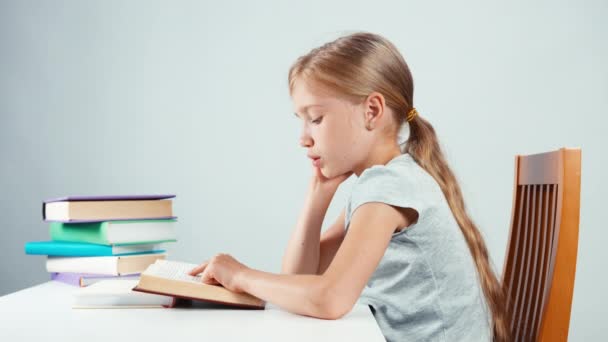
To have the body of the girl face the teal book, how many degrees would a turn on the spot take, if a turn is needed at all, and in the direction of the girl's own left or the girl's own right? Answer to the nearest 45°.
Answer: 0° — they already face it

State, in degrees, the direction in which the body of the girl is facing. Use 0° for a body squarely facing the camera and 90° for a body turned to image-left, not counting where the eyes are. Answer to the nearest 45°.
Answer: approximately 90°

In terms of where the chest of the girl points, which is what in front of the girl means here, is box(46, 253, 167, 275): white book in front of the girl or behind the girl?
in front

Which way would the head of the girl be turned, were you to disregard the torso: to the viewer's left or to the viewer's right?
to the viewer's left

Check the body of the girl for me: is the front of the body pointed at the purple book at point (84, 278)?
yes
